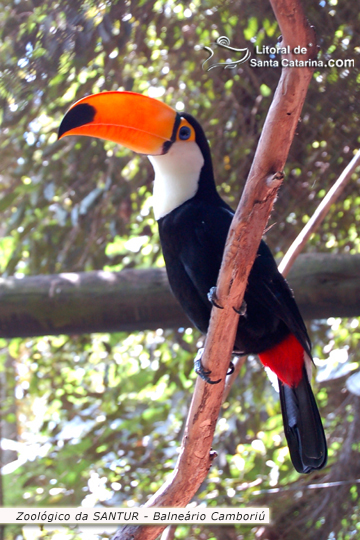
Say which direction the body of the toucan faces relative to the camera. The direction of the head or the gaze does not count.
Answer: to the viewer's left
